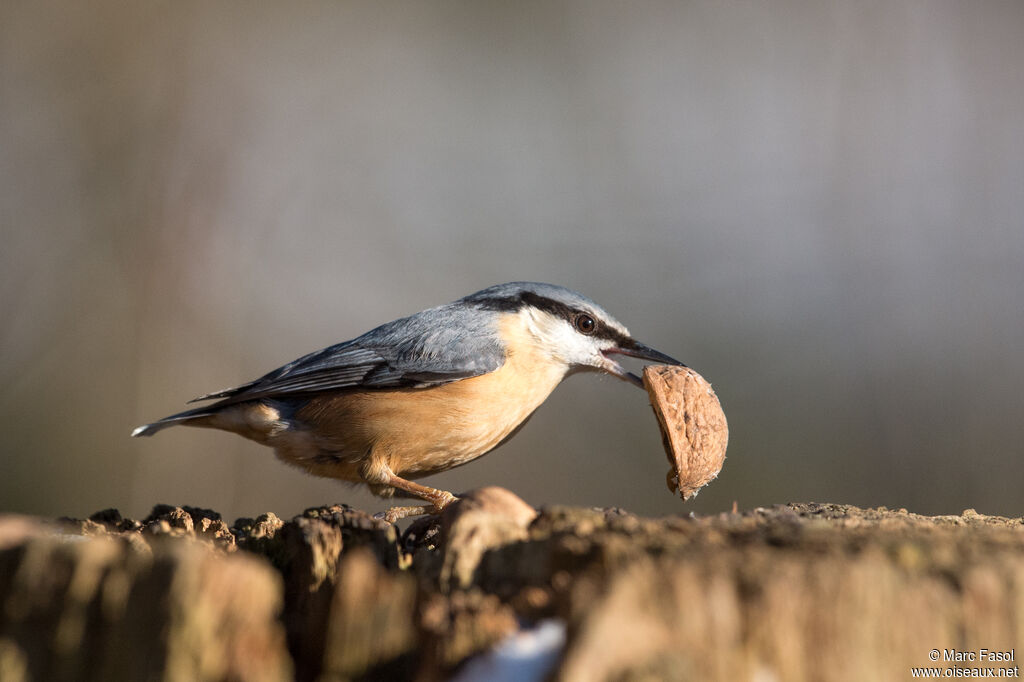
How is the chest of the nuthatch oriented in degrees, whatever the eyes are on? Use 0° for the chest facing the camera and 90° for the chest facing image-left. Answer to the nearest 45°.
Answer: approximately 270°
